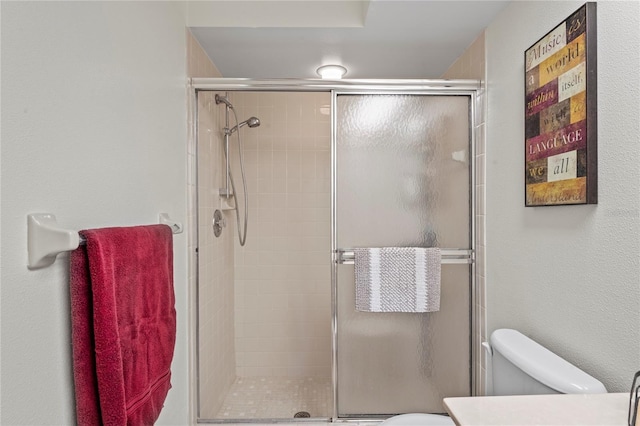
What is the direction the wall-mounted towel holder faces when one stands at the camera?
facing the viewer and to the right of the viewer

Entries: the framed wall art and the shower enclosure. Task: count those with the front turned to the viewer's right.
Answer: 0

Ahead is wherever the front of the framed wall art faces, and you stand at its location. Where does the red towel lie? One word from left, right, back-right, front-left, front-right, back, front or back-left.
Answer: front

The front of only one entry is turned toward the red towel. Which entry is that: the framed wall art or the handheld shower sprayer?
the framed wall art

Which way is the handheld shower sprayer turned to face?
to the viewer's right

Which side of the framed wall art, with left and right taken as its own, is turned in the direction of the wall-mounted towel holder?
front

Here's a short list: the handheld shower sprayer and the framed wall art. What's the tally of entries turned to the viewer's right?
1

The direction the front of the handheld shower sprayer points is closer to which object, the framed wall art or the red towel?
the framed wall art

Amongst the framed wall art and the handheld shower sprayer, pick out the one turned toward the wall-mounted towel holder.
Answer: the framed wall art

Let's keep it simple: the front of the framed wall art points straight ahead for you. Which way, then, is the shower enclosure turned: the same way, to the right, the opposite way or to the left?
to the left

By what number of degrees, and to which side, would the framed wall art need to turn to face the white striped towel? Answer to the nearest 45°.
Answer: approximately 90° to its right

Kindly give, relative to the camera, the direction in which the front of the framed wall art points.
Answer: facing the viewer and to the left of the viewer

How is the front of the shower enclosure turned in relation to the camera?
facing the viewer

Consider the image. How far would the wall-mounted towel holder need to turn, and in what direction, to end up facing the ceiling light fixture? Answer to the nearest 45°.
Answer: approximately 90° to its left
